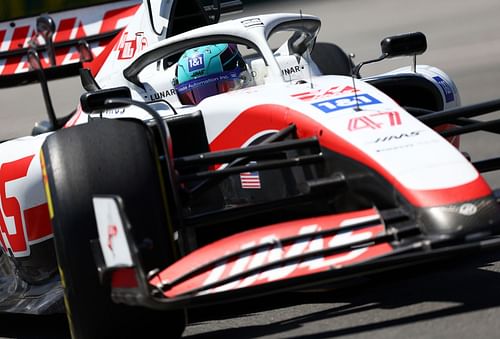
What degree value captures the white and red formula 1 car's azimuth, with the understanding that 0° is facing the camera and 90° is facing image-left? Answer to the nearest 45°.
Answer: approximately 315°
